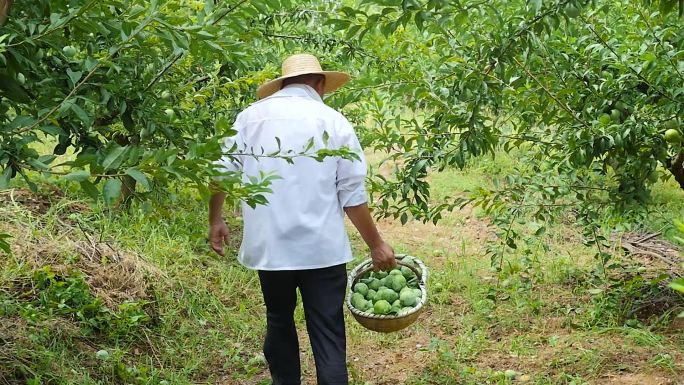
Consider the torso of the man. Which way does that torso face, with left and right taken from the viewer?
facing away from the viewer
